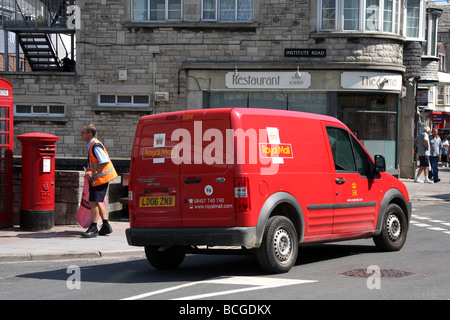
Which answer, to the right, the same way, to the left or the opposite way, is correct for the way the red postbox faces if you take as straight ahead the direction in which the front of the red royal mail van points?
to the right

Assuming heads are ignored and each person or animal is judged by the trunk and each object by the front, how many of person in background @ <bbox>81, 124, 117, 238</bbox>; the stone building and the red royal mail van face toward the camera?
1

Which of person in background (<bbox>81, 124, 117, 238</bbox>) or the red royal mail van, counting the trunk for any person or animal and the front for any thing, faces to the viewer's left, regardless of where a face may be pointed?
the person in background

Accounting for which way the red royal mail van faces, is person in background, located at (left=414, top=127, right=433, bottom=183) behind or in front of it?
in front

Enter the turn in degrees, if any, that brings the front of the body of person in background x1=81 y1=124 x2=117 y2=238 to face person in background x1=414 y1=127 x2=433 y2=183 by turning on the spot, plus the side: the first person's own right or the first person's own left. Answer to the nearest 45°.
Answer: approximately 135° to the first person's own right

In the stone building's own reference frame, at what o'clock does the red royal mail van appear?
The red royal mail van is roughly at 12 o'clock from the stone building.

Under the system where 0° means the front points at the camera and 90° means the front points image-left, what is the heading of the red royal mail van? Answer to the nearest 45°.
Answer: approximately 225°

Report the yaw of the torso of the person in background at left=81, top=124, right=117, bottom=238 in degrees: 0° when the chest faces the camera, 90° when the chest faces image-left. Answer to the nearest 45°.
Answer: approximately 90°

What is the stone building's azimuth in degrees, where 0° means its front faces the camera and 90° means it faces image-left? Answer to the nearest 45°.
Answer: approximately 0°

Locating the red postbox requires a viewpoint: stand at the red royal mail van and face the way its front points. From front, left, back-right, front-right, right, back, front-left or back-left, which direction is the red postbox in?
left
